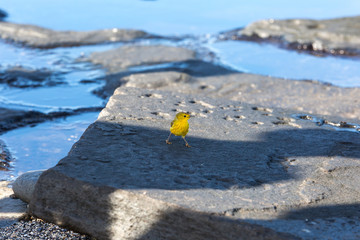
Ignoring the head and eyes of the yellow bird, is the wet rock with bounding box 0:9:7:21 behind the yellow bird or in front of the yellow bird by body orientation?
behind

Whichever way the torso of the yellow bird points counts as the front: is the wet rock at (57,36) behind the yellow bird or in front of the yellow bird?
behind

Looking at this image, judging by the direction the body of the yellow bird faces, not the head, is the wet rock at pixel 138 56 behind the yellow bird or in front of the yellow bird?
behind
